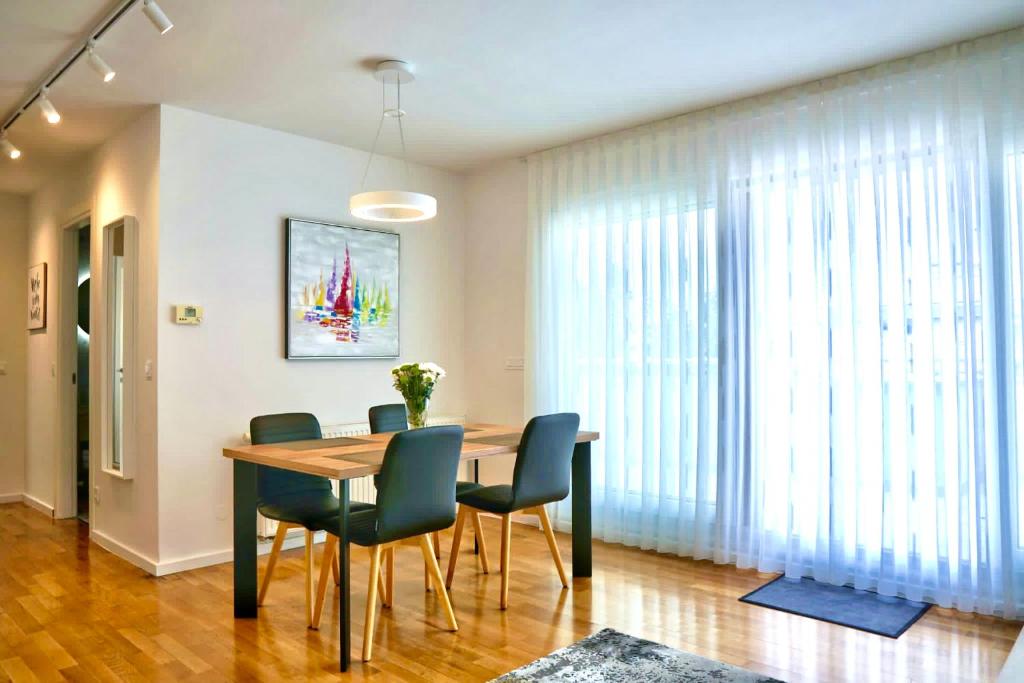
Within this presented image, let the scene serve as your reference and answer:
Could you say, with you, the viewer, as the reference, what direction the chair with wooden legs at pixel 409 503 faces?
facing away from the viewer and to the left of the viewer

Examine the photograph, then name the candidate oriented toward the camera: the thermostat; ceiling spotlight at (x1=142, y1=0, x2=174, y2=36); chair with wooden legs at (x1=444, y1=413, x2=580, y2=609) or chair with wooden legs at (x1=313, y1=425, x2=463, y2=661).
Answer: the thermostat

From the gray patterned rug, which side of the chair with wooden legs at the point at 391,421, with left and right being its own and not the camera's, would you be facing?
front

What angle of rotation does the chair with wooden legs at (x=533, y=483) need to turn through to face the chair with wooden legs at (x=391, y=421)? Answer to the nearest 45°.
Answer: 0° — it already faces it

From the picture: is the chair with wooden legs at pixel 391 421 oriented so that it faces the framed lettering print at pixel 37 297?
no

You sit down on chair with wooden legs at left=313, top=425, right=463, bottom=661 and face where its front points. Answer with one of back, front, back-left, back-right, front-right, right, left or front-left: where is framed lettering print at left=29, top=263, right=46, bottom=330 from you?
front

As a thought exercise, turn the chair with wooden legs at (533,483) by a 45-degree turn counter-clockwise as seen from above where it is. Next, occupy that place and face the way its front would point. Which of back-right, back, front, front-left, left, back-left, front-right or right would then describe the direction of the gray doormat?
back

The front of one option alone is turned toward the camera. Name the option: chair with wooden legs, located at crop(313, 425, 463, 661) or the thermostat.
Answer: the thermostat

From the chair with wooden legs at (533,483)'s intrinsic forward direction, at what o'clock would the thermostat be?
The thermostat is roughly at 11 o'clock from the chair with wooden legs.

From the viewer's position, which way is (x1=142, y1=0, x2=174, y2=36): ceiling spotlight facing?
facing to the right of the viewer

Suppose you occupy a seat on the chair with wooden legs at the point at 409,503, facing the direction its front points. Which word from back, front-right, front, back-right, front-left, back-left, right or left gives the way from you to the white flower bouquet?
front-right

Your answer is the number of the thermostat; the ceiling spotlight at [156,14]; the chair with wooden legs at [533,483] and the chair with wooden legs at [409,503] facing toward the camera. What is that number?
1

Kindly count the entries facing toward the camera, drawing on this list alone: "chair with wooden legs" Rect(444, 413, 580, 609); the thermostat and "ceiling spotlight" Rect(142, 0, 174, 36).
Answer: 1

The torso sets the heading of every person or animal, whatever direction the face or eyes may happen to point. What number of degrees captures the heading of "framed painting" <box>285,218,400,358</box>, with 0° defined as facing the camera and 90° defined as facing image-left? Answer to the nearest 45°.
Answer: approximately 315°

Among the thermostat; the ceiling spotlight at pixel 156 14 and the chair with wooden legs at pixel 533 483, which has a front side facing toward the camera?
the thermostat

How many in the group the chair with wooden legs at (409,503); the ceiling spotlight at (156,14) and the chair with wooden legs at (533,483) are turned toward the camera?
0

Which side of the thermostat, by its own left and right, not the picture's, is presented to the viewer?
front

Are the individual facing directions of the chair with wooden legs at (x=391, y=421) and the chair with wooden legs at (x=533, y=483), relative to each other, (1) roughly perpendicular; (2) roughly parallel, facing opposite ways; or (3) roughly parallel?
roughly parallel, facing opposite ways

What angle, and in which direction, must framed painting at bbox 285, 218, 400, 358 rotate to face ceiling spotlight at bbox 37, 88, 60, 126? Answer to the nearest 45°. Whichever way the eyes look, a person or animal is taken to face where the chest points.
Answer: approximately 90° to its right
